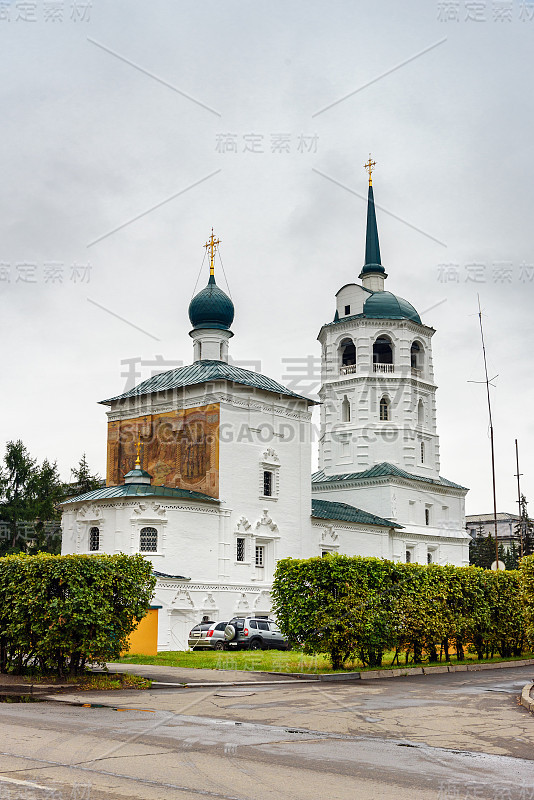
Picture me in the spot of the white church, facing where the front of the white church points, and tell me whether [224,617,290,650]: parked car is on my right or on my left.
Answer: on my right

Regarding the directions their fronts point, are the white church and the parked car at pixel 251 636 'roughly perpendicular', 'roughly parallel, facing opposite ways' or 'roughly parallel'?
roughly parallel

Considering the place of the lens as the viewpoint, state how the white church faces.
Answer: facing away from the viewer and to the right of the viewer

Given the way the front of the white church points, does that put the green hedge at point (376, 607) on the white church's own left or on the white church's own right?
on the white church's own right

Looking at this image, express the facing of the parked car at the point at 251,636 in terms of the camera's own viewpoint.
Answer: facing away from the viewer and to the right of the viewer

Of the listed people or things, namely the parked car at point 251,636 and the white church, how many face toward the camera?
0
